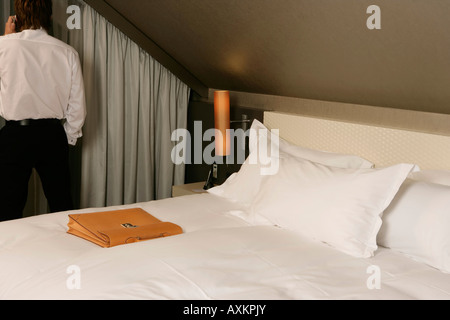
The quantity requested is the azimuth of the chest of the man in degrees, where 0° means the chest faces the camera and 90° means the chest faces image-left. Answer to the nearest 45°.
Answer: approximately 180°

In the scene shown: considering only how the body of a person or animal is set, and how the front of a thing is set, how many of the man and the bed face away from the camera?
1

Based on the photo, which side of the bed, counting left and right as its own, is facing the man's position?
right

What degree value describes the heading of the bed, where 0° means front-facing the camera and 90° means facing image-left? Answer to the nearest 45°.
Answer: approximately 45°

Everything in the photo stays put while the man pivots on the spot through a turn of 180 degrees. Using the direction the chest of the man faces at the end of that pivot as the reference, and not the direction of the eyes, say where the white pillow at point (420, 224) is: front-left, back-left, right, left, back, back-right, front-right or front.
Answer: front-left

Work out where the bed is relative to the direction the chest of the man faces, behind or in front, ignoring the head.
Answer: behind

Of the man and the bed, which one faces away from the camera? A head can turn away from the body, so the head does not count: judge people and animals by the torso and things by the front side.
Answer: the man

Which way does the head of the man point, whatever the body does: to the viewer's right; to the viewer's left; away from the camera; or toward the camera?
away from the camera

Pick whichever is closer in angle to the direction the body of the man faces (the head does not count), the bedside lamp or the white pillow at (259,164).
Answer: the bedside lamp
